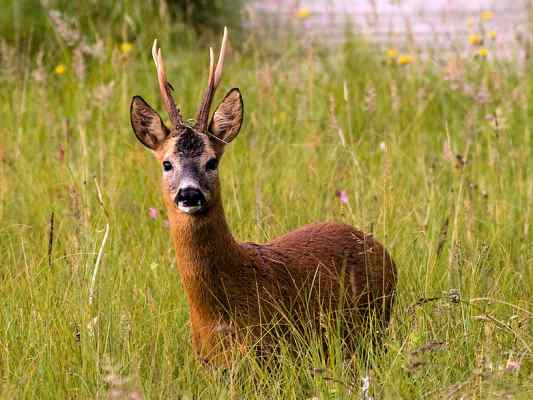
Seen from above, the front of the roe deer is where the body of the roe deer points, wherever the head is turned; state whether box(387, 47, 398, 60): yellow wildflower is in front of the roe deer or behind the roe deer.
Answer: behind

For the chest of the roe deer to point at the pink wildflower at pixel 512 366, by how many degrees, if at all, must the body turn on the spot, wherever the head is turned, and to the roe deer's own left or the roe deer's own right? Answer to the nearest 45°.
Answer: approximately 90° to the roe deer's own left

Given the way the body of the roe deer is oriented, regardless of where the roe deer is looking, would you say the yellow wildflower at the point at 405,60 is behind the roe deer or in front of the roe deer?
behind

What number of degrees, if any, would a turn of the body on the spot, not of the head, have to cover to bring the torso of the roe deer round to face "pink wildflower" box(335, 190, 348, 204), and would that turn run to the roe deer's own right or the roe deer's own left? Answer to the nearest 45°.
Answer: approximately 180°

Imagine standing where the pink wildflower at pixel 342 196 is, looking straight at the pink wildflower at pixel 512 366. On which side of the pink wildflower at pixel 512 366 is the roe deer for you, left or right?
right

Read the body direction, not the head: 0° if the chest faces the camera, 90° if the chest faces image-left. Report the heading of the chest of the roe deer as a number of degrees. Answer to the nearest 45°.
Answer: approximately 45°

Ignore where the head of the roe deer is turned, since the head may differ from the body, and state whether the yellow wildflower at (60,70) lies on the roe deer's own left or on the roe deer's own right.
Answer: on the roe deer's own right
